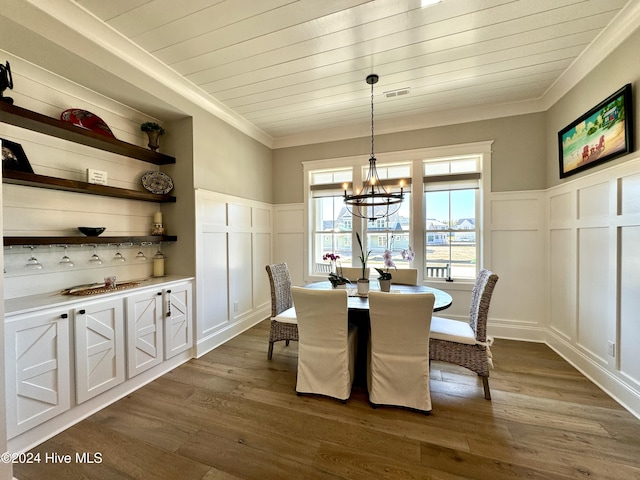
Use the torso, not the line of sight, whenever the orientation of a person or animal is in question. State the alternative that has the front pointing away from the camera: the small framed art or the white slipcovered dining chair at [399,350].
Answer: the white slipcovered dining chair

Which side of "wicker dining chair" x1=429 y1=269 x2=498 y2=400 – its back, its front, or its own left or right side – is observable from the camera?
left

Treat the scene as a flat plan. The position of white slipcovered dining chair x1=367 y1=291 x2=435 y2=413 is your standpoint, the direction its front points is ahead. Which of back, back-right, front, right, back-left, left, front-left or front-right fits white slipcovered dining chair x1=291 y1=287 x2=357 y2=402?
left

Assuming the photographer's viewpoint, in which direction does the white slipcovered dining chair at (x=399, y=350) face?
facing away from the viewer

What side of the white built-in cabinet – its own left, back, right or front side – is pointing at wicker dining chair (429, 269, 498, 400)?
front

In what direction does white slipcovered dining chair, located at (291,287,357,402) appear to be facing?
away from the camera

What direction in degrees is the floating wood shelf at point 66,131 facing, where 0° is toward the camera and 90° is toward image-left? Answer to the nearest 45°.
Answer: approximately 315°

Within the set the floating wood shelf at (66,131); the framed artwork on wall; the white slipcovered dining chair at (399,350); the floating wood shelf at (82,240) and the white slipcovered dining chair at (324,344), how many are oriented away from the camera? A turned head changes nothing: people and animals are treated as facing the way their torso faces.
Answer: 2

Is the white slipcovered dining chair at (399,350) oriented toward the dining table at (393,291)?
yes

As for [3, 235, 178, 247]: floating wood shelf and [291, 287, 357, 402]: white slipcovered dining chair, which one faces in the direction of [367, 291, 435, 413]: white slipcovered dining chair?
the floating wood shelf

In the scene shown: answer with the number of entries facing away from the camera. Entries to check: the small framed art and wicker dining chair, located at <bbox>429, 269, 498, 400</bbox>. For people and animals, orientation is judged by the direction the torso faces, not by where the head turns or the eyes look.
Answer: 0

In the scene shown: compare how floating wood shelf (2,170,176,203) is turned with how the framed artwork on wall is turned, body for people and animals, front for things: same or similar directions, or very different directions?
very different directions

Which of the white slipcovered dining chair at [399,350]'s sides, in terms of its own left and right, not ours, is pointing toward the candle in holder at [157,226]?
left

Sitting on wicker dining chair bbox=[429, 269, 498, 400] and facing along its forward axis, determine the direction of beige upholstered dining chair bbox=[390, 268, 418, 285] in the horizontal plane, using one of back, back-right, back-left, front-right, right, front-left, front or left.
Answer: front-right

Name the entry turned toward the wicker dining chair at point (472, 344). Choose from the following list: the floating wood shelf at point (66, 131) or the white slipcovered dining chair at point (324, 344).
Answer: the floating wood shelf

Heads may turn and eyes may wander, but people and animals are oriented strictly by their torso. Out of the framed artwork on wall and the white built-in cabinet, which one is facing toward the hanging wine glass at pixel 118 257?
the framed artwork on wall

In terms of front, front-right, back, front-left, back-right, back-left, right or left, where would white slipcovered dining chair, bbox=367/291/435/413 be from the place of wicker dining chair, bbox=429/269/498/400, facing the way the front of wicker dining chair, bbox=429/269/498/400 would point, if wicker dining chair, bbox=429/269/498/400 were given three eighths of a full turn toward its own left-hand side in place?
right
